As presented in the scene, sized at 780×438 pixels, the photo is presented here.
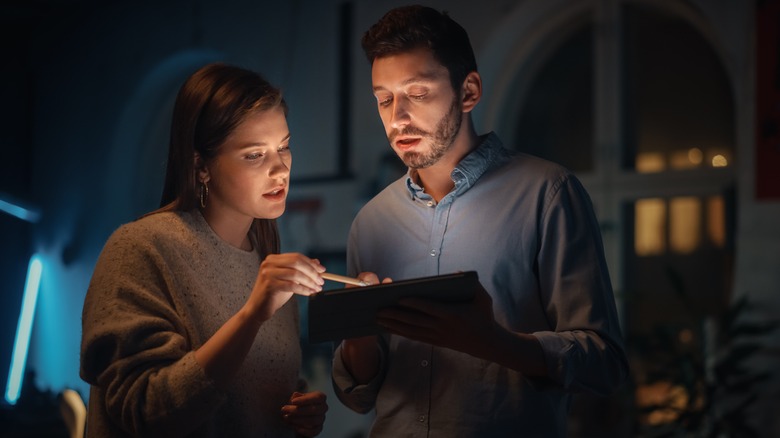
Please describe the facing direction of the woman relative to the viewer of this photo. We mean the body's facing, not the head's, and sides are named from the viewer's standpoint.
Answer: facing the viewer and to the right of the viewer

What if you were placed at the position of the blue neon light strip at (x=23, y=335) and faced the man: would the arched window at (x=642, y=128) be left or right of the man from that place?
left

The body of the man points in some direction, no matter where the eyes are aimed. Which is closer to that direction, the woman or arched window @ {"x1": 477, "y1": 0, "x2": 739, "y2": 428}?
the woman

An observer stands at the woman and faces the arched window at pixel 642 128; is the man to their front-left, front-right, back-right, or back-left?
front-right

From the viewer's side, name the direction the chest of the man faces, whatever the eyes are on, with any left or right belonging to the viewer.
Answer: facing the viewer and to the left of the viewer

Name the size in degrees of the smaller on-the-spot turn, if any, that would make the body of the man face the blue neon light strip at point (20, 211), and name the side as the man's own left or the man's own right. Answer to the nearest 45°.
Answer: approximately 90° to the man's own right

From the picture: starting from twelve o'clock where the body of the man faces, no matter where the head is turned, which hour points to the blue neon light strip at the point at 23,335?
The blue neon light strip is roughly at 3 o'clock from the man.

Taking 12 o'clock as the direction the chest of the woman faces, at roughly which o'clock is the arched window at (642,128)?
The arched window is roughly at 9 o'clock from the woman.

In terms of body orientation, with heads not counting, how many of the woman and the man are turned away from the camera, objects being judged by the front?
0

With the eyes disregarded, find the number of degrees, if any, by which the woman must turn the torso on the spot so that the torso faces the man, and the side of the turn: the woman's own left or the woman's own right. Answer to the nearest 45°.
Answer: approximately 45° to the woman's own left

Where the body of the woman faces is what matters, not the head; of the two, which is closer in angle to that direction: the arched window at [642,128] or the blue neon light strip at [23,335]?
the arched window
